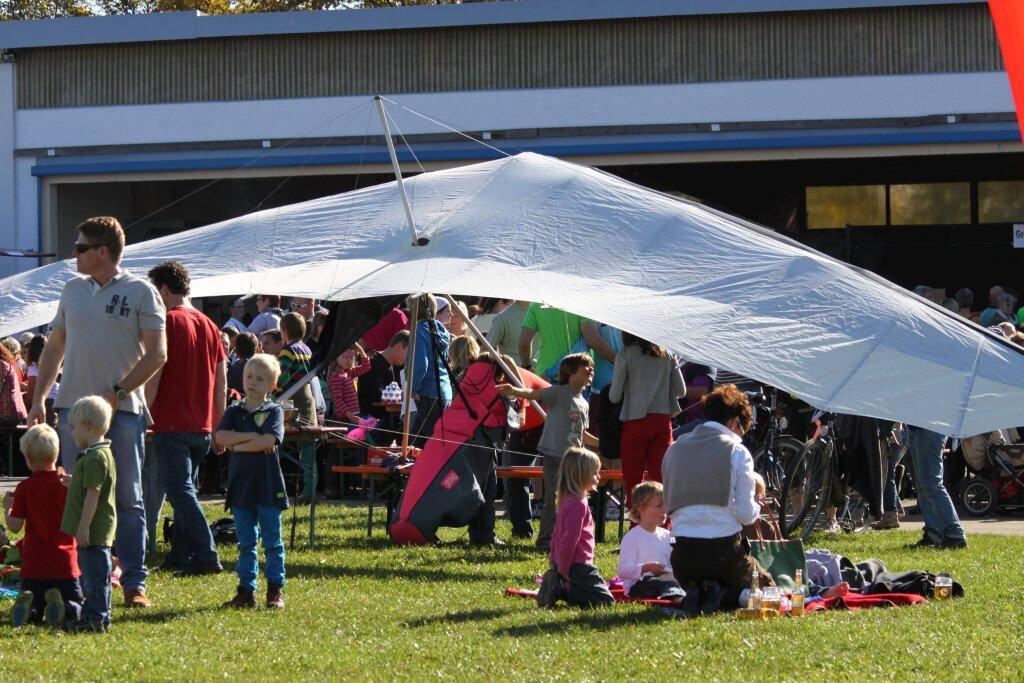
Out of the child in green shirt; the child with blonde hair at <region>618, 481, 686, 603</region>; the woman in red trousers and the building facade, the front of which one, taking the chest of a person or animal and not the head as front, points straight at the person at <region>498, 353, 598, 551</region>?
the building facade

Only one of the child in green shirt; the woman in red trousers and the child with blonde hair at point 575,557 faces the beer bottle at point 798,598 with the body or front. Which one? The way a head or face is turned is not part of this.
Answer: the child with blonde hair

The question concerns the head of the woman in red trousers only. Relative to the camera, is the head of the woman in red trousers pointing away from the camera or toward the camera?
away from the camera

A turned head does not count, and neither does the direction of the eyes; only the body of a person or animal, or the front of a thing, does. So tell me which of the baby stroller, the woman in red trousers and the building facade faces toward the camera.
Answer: the building facade

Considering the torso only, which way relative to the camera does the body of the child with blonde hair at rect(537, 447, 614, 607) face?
to the viewer's right

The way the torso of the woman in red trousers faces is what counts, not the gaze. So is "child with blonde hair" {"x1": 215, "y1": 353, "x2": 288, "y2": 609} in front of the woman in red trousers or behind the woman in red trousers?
behind

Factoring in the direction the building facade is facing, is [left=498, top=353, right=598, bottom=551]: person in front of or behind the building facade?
in front

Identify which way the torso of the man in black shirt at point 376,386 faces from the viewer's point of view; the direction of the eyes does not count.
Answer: to the viewer's right

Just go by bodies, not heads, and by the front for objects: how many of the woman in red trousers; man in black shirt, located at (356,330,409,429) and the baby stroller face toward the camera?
0

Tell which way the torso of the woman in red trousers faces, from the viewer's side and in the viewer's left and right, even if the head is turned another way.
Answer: facing away from the viewer

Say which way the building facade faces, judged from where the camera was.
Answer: facing the viewer

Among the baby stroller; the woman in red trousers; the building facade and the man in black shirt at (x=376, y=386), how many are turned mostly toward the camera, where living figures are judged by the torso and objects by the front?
1
